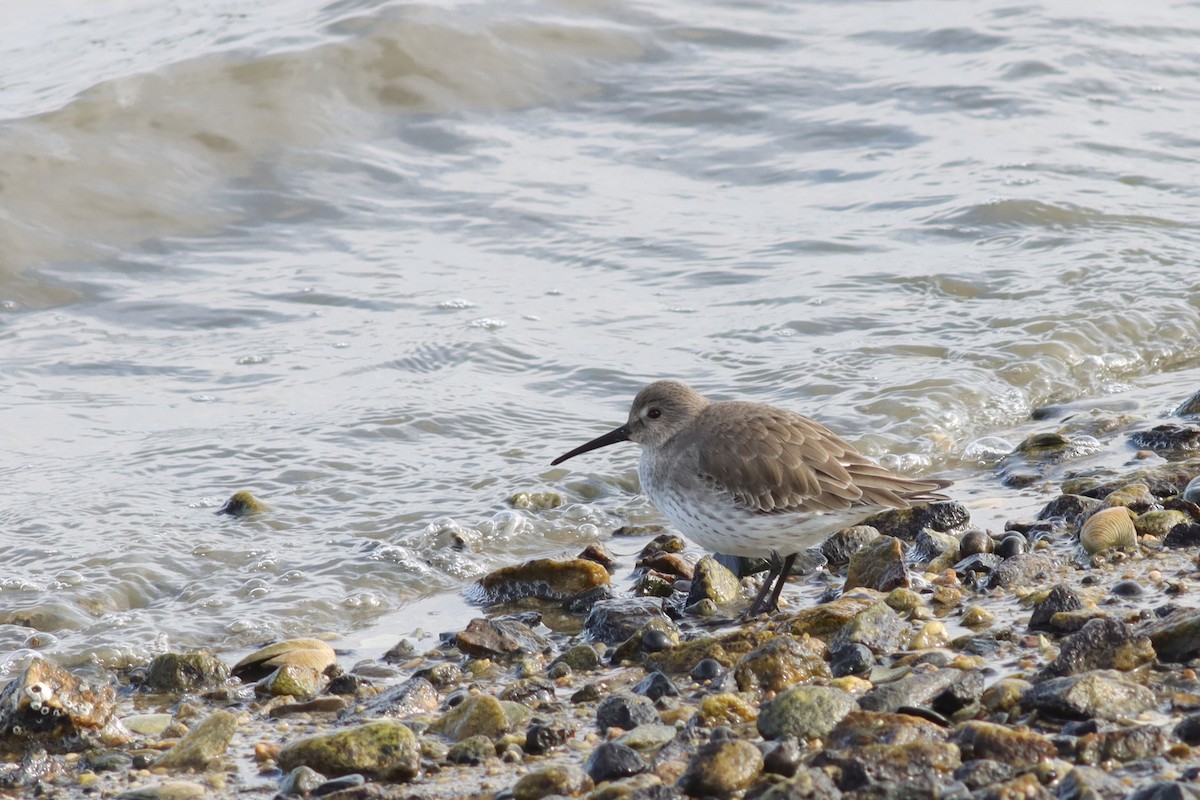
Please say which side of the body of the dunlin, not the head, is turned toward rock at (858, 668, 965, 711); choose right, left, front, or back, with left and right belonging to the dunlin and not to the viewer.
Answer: left

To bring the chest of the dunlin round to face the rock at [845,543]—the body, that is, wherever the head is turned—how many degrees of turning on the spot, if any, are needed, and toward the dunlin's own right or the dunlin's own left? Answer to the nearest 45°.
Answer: approximately 135° to the dunlin's own right

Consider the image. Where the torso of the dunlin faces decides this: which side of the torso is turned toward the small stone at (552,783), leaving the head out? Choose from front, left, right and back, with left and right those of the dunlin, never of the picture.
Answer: left

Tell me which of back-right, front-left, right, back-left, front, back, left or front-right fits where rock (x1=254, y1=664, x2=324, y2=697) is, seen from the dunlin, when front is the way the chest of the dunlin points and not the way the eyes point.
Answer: front-left

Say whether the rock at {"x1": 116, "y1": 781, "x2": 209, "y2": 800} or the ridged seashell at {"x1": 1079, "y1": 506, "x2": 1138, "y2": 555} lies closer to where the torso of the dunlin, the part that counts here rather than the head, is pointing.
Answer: the rock

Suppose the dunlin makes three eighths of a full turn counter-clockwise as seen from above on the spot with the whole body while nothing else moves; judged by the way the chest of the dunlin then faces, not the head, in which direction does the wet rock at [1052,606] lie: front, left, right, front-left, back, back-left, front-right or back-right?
front

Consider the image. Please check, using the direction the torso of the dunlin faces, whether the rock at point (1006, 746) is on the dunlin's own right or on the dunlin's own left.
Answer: on the dunlin's own left

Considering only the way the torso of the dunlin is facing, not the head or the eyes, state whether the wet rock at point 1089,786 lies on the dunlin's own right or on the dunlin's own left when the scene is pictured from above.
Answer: on the dunlin's own left

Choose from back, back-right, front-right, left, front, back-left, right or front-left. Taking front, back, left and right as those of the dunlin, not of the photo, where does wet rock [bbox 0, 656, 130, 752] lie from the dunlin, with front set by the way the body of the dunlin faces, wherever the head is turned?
front-left

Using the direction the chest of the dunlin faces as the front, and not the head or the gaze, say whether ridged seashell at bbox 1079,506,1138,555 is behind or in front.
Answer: behind

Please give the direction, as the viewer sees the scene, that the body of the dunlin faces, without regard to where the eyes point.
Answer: to the viewer's left

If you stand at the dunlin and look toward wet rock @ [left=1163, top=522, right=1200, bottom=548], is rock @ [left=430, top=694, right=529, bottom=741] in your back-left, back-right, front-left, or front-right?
back-right

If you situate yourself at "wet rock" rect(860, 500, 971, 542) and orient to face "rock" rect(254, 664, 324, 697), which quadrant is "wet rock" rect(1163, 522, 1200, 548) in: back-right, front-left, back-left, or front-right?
back-left

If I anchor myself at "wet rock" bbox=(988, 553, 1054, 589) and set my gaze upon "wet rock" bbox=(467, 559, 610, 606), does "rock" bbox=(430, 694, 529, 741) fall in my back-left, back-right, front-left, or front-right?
front-left

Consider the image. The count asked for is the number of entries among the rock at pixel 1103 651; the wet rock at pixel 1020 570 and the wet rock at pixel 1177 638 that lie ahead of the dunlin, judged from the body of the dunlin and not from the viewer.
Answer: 0

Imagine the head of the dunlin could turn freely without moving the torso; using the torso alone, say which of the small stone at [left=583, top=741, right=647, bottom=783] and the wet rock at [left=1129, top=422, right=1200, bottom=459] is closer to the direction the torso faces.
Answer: the small stone

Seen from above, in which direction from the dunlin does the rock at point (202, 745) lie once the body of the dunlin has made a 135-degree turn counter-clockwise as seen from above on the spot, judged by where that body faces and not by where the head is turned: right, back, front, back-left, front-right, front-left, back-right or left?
right

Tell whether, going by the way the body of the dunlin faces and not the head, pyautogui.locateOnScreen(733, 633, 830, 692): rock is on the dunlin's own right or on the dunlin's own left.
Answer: on the dunlin's own left
